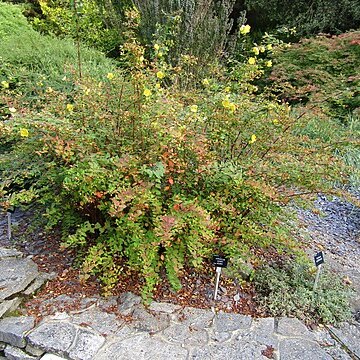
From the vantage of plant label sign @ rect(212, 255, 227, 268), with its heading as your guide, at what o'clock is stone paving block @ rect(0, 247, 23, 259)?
The stone paving block is roughly at 3 o'clock from the plant label sign.

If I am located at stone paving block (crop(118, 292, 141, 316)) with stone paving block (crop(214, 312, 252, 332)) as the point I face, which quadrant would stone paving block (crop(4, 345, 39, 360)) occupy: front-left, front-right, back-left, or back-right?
back-right

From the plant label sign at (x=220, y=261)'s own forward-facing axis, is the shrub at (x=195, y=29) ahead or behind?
behind

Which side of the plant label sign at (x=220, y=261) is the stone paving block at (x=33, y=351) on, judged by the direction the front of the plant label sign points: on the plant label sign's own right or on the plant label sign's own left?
on the plant label sign's own right

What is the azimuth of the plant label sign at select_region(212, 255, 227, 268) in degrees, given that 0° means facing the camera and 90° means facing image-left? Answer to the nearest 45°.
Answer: approximately 0°

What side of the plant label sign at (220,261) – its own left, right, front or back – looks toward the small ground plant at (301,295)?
left

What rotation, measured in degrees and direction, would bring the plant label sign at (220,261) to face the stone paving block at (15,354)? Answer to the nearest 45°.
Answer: approximately 45° to its right

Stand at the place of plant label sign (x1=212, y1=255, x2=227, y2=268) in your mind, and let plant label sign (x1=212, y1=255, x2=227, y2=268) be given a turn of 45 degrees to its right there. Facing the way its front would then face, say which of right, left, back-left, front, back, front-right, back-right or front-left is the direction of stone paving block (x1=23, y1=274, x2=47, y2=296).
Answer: front-right

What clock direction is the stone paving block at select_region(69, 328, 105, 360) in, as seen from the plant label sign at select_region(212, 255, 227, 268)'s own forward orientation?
The stone paving block is roughly at 2 o'clock from the plant label sign.

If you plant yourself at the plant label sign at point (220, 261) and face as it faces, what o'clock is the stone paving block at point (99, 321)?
The stone paving block is roughly at 2 o'clock from the plant label sign.

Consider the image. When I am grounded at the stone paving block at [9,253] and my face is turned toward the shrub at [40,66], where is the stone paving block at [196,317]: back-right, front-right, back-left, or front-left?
back-right

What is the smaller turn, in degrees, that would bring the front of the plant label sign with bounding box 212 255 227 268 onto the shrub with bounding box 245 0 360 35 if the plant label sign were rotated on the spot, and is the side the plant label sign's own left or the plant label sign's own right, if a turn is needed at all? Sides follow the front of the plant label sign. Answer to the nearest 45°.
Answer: approximately 180°

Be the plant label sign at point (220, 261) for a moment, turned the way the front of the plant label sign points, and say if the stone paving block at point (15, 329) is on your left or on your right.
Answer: on your right
